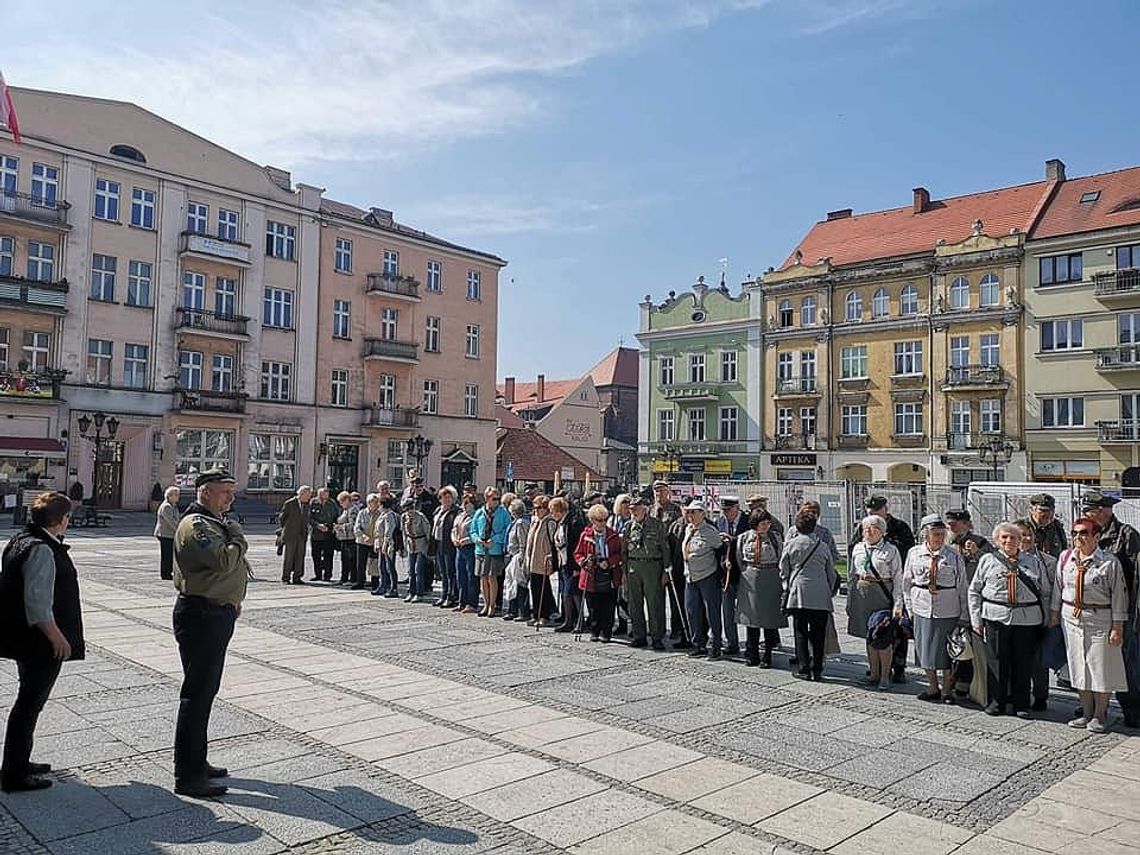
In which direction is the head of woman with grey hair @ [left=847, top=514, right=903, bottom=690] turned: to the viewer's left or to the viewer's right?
to the viewer's left

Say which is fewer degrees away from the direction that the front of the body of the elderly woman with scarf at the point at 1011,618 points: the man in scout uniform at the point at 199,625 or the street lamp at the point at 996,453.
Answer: the man in scout uniform

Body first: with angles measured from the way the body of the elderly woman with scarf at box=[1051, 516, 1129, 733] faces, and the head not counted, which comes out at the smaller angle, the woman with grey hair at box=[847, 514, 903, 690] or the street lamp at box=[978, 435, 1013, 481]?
the woman with grey hair

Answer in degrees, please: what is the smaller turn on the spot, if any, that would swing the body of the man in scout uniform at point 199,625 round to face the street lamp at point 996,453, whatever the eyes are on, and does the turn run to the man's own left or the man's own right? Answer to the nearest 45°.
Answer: approximately 45° to the man's own left

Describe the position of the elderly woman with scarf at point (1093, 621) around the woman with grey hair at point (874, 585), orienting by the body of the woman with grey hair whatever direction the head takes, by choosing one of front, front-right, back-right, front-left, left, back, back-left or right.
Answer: left

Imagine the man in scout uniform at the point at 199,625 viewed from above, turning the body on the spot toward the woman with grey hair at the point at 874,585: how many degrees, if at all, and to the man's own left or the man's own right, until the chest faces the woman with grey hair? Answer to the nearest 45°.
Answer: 0° — they already face them

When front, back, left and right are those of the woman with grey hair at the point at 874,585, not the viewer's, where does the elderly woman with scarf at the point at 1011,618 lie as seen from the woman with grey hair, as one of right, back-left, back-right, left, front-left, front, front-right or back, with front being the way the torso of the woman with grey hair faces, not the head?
left

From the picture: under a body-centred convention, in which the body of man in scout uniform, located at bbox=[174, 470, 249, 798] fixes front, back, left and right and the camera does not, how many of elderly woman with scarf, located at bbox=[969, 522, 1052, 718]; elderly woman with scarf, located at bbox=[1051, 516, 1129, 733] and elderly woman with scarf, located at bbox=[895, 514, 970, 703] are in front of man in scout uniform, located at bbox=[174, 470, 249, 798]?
3

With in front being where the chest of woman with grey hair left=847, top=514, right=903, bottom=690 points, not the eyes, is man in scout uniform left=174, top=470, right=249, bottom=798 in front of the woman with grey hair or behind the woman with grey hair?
in front

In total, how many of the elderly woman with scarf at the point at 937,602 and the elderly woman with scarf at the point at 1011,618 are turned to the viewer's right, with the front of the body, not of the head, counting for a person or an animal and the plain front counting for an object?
0

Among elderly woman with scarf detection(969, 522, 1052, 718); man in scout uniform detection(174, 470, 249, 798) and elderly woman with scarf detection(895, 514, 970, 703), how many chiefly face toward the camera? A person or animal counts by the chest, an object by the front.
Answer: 2

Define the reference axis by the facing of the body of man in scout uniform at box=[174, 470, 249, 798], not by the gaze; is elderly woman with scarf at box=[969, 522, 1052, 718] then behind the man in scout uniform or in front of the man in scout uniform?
in front

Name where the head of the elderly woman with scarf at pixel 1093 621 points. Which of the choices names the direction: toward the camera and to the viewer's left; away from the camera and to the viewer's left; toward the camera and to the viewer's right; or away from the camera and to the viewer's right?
toward the camera and to the viewer's left

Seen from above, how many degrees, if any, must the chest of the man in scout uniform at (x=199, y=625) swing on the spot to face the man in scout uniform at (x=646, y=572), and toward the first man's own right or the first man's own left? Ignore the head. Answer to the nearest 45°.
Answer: approximately 45° to the first man's own left

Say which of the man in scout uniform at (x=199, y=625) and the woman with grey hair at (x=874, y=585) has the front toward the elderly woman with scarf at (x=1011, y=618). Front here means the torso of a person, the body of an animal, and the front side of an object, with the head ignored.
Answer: the man in scout uniform

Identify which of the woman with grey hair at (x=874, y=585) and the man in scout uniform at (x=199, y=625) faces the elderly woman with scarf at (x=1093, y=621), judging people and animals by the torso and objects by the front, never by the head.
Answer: the man in scout uniform

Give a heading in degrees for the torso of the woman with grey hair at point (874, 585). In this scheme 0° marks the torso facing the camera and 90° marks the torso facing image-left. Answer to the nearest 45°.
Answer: approximately 45°
